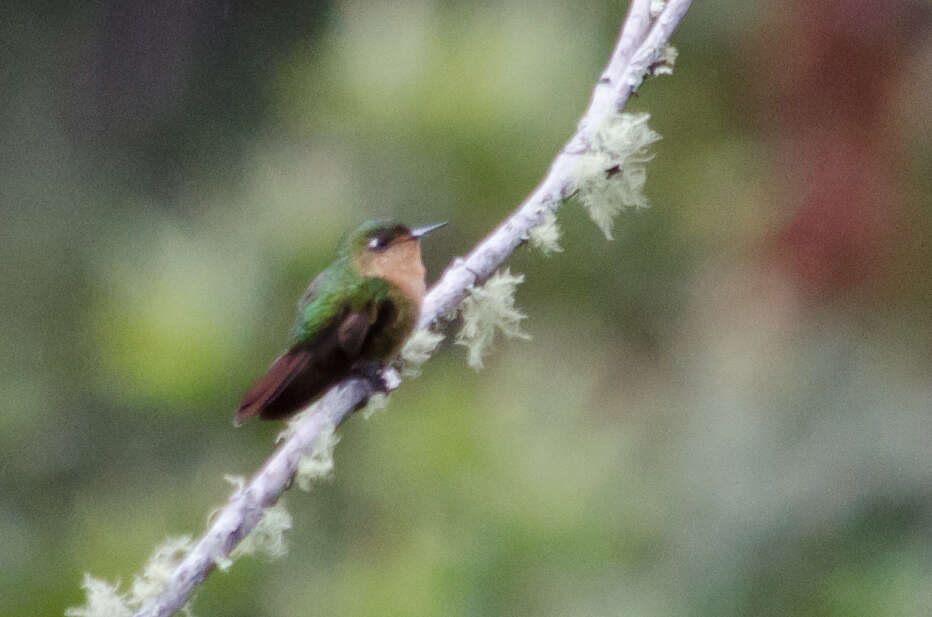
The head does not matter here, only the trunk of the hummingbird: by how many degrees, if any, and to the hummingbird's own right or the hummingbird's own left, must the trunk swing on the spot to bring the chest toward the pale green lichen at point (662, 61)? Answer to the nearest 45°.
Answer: approximately 45° to the hummingbird's own right

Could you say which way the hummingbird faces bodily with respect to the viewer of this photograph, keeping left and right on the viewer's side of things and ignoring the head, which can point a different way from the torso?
facing to the right of the viewer
